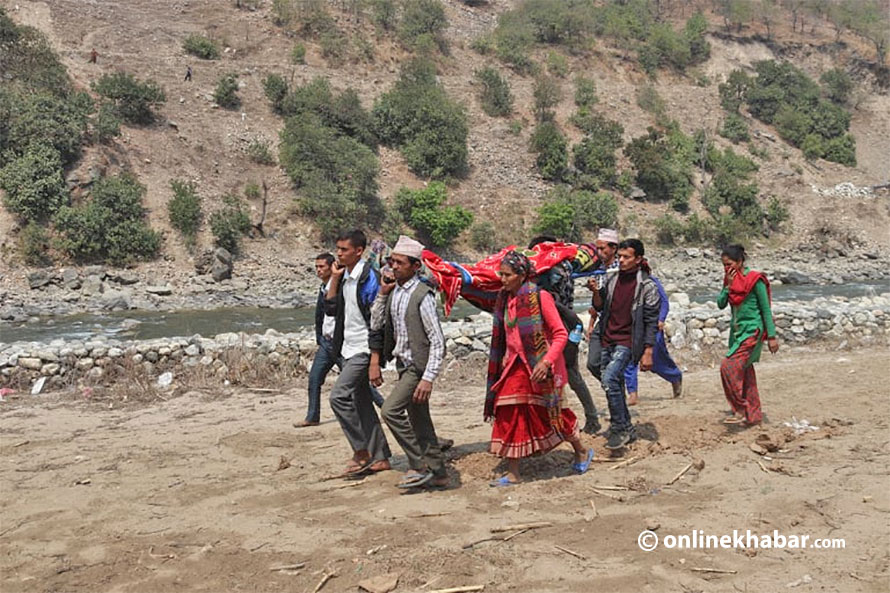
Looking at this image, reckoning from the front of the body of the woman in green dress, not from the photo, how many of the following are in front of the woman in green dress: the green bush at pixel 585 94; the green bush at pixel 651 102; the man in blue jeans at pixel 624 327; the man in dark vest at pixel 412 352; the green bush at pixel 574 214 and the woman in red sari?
3

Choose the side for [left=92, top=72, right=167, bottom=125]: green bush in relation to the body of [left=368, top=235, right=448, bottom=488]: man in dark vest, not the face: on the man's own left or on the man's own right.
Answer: on the man's own right

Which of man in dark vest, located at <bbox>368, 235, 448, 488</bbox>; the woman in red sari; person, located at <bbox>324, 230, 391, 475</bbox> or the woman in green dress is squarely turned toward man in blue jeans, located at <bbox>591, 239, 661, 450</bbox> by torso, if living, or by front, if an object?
the woman in green dress

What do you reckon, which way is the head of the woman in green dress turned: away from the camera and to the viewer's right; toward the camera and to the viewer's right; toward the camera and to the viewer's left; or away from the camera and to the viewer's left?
toward the camera and to the viewer's left

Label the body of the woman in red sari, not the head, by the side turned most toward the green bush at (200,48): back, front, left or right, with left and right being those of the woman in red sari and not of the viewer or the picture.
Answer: right

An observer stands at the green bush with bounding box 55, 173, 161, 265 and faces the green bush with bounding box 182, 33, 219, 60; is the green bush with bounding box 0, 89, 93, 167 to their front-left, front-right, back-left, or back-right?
front-left

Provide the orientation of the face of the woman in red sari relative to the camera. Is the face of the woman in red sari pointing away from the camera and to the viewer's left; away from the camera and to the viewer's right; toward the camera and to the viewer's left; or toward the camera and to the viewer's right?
toward the camera and to the viewer's left

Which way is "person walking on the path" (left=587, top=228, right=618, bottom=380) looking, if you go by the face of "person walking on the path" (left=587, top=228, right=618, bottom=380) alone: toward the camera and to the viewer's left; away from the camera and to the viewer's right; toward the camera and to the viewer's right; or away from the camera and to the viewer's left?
toward the camera and to the viewer's left

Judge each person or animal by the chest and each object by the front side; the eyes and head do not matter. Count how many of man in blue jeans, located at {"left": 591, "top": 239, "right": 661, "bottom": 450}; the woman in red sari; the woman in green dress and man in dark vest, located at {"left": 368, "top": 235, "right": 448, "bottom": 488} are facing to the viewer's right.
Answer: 0

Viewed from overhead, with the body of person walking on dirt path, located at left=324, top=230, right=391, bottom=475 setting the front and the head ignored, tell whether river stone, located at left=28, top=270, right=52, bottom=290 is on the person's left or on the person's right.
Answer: on the person's right

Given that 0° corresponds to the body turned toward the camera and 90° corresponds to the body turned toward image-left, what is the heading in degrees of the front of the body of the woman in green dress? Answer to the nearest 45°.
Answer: approximately 45°

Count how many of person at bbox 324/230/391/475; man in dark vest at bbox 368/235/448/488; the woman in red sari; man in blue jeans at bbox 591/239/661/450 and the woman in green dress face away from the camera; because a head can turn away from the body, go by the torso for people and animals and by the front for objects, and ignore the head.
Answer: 0

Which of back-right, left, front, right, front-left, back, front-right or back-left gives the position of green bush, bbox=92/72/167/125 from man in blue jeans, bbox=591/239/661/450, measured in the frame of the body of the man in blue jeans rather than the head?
right

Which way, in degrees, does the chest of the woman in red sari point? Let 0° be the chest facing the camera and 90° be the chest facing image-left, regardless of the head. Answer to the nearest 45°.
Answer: approximately 45°

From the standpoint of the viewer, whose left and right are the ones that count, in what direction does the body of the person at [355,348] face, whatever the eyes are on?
facing the viewer and to the left of the viewer

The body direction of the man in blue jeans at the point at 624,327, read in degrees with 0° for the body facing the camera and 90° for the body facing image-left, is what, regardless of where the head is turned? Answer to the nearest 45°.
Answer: approximately 45°
